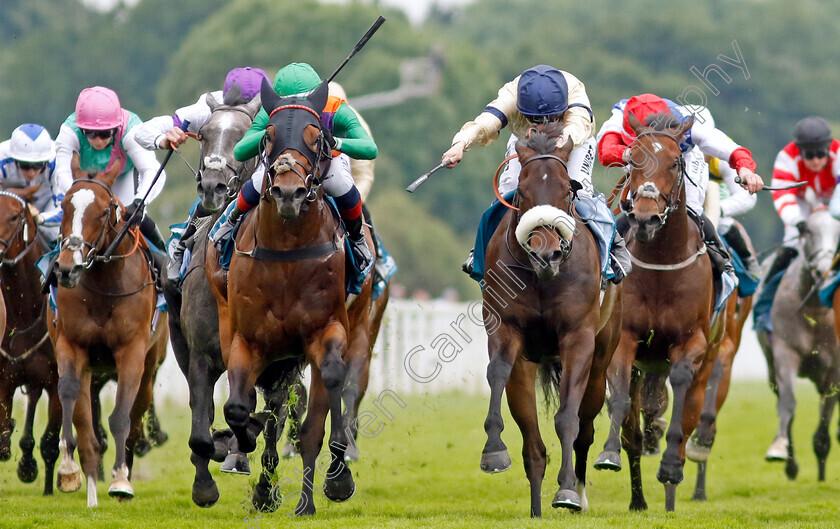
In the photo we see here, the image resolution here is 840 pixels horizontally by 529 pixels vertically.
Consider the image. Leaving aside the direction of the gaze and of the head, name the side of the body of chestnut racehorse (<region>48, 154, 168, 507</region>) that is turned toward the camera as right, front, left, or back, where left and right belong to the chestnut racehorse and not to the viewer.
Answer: front

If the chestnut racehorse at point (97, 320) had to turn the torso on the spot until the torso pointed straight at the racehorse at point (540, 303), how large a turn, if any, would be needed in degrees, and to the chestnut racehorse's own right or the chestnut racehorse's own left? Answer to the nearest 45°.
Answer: approximately 45° to the chestnut racehorse's own left

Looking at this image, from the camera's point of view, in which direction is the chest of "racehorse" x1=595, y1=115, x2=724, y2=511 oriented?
toward the camera

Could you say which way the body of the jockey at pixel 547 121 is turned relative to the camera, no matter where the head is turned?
toward the camera

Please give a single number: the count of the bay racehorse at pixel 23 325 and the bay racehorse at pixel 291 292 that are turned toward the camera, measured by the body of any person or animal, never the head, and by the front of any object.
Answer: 2

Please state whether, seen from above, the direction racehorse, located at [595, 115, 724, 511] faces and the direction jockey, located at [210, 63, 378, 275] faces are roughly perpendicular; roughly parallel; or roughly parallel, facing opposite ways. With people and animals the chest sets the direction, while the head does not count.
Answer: roughly parallel

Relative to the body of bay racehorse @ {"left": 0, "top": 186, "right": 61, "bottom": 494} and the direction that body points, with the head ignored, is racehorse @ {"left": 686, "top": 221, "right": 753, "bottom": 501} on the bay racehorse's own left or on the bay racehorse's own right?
on the bay racehorse's own left

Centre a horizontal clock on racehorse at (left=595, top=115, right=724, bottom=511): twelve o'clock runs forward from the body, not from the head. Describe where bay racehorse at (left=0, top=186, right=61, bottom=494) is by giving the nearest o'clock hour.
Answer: The bay racehorse is roughly at 3 o'clock from the racehorse.

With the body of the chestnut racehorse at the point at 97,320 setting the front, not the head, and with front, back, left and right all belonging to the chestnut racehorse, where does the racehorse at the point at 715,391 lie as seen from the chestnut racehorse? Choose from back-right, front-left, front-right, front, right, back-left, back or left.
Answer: left

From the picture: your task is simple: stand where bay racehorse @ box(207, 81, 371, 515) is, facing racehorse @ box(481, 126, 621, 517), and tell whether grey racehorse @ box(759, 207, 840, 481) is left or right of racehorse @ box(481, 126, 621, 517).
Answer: left

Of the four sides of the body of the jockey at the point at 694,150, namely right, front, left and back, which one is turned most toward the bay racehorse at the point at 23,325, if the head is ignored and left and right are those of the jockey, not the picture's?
right

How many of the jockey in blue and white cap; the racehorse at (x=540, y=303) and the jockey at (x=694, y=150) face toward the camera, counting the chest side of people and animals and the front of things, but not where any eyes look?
3

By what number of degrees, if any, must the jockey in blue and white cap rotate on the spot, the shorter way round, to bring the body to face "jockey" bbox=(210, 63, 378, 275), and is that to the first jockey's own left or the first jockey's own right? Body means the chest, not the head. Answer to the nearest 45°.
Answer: approximately 45° to the first jockey's own left

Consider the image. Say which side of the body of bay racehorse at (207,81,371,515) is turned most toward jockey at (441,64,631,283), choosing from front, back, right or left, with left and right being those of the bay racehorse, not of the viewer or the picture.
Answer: left

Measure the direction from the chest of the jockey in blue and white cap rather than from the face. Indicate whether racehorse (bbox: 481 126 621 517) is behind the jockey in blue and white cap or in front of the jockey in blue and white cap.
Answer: in front

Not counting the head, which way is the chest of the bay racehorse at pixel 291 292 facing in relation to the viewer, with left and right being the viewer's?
facing the viewer

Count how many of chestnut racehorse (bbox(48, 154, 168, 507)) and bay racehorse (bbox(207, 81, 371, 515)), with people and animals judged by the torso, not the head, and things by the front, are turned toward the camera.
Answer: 2

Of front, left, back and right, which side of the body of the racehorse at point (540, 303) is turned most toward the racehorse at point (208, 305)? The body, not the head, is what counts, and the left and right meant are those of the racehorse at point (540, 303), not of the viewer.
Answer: right
